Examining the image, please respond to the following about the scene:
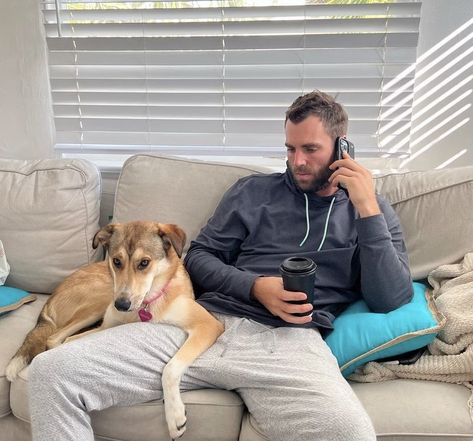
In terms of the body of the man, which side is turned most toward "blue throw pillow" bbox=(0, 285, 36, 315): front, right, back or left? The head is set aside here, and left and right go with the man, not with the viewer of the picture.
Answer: right

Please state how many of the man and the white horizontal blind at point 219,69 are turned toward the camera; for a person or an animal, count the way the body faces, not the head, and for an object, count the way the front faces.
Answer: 2

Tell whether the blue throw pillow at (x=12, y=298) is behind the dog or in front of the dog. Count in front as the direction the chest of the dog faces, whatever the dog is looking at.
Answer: behind

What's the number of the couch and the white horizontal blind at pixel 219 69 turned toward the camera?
2

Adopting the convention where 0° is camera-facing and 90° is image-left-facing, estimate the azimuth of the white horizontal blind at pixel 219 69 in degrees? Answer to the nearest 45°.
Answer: approximately 0°

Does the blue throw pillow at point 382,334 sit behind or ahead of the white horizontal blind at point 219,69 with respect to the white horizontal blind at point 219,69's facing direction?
ahead

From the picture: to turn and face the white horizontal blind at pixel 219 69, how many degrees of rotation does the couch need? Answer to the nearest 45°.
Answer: approximately 180°

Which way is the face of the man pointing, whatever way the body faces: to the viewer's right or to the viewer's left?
to the viewer's left
